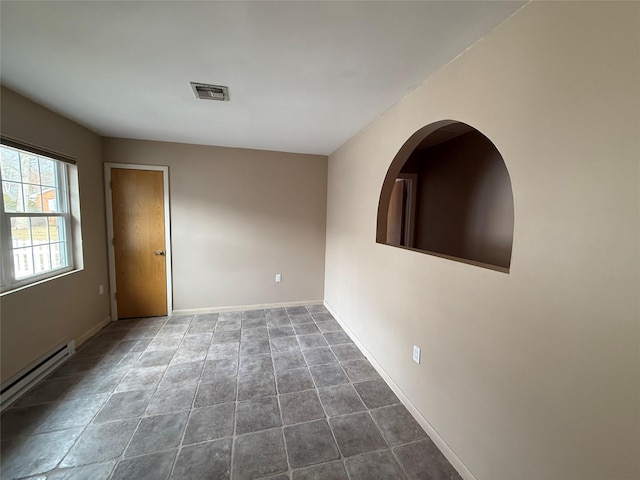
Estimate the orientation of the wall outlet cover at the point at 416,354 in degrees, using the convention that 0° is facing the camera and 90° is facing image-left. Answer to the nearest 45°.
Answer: approximately 45°

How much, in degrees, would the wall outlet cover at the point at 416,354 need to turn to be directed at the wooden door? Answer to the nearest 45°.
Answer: approximately 45° to its right

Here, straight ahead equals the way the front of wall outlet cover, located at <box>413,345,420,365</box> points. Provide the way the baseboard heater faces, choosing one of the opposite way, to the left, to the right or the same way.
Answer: the opposite way

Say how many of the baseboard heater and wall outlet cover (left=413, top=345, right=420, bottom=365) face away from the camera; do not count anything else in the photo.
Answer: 0

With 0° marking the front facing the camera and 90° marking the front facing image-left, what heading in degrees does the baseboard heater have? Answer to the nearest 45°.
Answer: approximately 315°

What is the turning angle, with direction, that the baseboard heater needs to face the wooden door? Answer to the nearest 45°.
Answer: approximately 90° to its left
